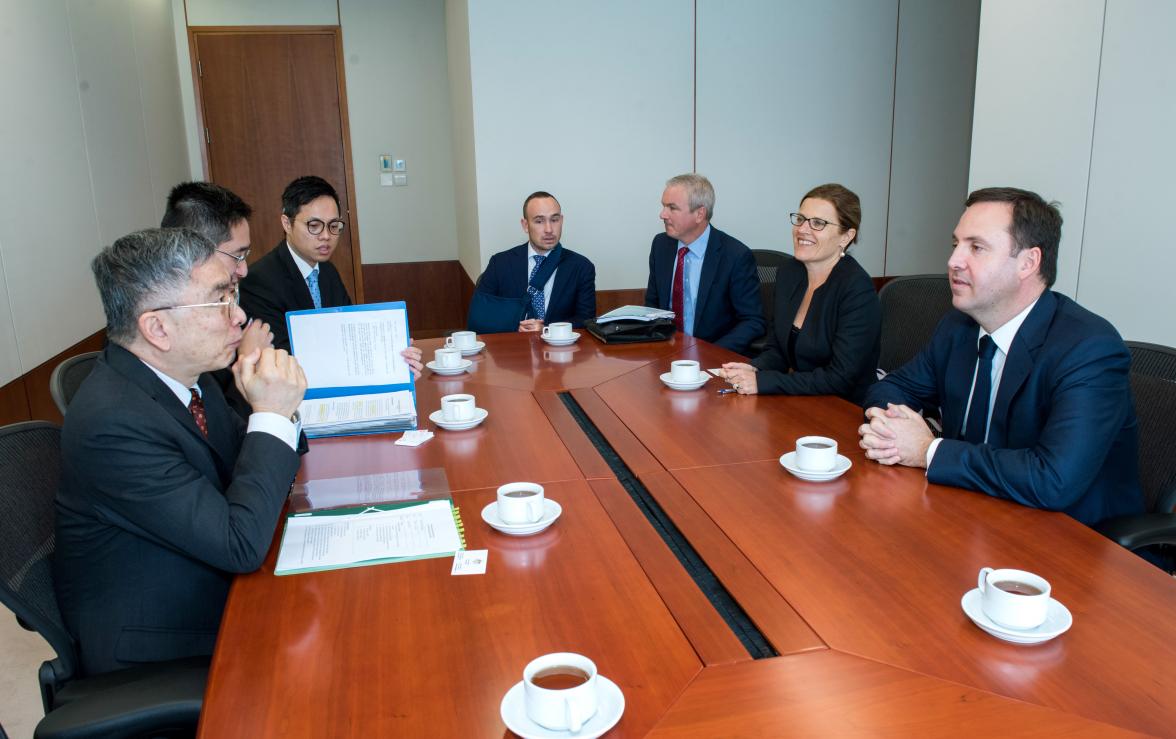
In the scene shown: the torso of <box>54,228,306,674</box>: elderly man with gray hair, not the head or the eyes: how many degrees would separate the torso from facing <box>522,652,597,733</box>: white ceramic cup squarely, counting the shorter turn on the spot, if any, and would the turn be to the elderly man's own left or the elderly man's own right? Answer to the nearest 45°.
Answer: approximately 45° to the elderly man's own right

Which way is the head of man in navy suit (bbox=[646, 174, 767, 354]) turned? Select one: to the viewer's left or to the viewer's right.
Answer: to the viewer's left

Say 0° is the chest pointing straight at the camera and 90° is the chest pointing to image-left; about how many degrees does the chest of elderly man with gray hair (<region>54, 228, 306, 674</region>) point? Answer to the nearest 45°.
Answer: approximately 270°

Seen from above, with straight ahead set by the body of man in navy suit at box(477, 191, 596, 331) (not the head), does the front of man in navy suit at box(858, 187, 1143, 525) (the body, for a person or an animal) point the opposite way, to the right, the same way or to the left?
to the right

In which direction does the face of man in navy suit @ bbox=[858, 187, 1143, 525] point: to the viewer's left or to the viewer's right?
to the viewer's left

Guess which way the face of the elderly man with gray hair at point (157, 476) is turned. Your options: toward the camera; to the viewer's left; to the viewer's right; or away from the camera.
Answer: to the viewer's right

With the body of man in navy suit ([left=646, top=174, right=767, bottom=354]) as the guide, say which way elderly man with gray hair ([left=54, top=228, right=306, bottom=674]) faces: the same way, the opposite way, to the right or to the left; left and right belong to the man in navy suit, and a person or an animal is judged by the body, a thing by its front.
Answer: the opposite way

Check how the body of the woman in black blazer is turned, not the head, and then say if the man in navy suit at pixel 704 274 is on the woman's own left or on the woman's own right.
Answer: on the woman's own right

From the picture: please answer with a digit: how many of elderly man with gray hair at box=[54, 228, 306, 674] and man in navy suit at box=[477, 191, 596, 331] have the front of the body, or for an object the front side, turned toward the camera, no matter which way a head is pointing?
1
